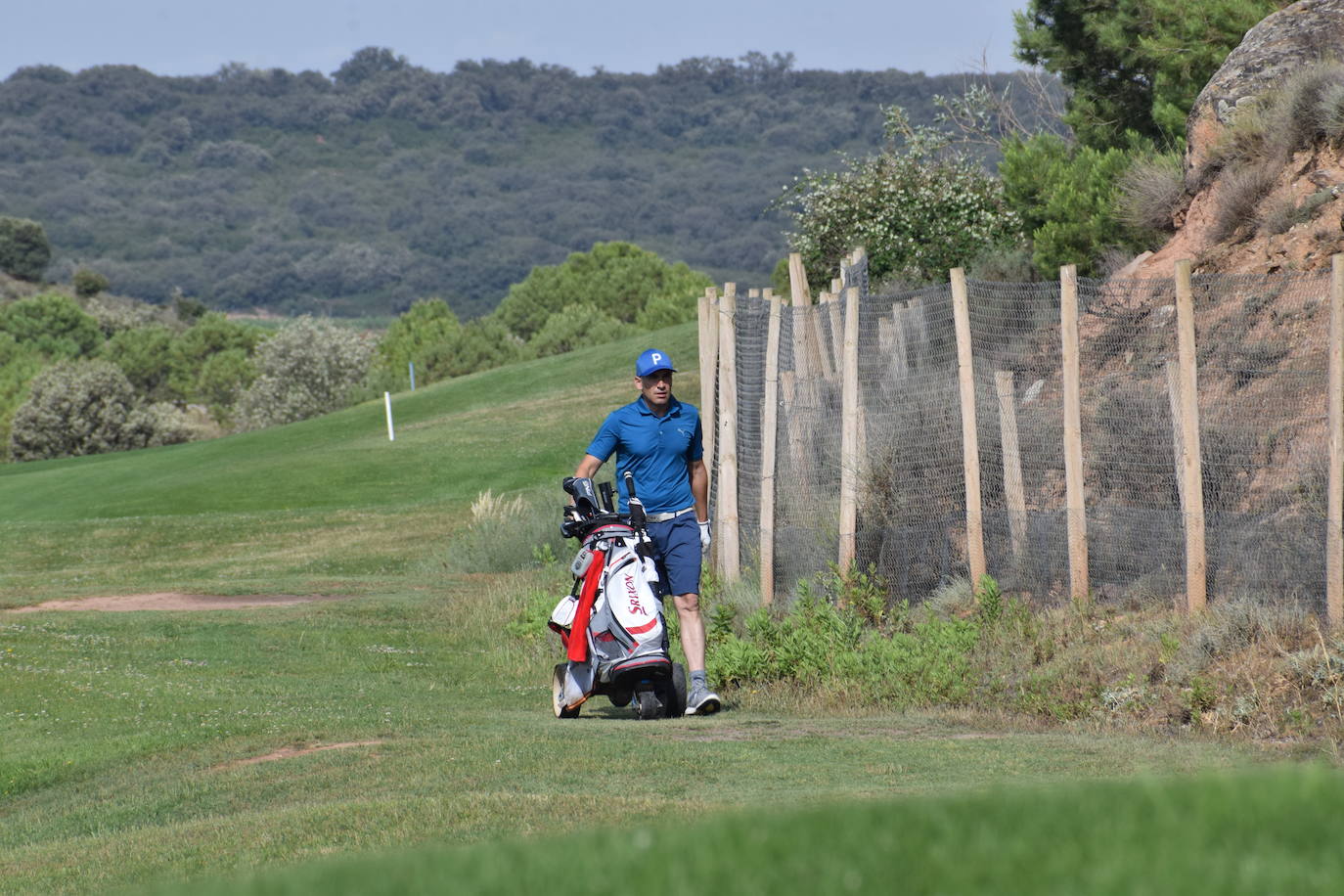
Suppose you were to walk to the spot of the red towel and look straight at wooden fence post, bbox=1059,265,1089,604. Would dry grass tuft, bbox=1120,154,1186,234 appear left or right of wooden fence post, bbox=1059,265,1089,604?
left

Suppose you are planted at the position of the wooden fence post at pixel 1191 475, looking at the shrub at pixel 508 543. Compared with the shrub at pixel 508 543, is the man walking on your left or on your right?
left

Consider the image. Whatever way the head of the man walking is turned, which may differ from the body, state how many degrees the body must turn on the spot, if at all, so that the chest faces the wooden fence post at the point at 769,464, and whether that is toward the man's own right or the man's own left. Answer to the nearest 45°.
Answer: approximately 180°

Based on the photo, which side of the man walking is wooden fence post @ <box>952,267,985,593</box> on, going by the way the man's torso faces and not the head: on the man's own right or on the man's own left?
on the man's own left

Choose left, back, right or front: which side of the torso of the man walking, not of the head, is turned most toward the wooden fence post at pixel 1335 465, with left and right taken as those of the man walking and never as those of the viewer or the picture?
left

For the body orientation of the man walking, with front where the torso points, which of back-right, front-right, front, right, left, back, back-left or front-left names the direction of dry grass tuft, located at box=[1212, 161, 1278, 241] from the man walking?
back-left

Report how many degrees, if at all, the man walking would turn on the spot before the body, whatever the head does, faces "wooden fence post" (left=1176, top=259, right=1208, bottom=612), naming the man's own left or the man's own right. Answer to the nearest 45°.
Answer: approximately 90° to the man's own left

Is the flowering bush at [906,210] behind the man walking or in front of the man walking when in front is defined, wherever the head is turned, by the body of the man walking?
behind

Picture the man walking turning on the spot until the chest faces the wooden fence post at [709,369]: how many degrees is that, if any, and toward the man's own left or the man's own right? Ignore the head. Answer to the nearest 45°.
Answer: approximately 180°

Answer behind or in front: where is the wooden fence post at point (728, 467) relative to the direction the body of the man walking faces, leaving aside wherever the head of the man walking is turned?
behind

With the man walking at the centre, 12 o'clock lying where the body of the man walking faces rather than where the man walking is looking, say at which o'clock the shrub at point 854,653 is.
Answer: The shrub is roughly at 8 o'clock from the man walking.

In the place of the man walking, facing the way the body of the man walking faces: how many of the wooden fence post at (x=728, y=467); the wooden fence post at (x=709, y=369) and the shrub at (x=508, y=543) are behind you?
3

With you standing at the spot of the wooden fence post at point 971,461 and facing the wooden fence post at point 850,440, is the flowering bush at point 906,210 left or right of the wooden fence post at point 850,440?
right

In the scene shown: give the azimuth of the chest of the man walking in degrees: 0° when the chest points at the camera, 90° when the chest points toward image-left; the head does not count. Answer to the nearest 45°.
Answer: approximately 0°
